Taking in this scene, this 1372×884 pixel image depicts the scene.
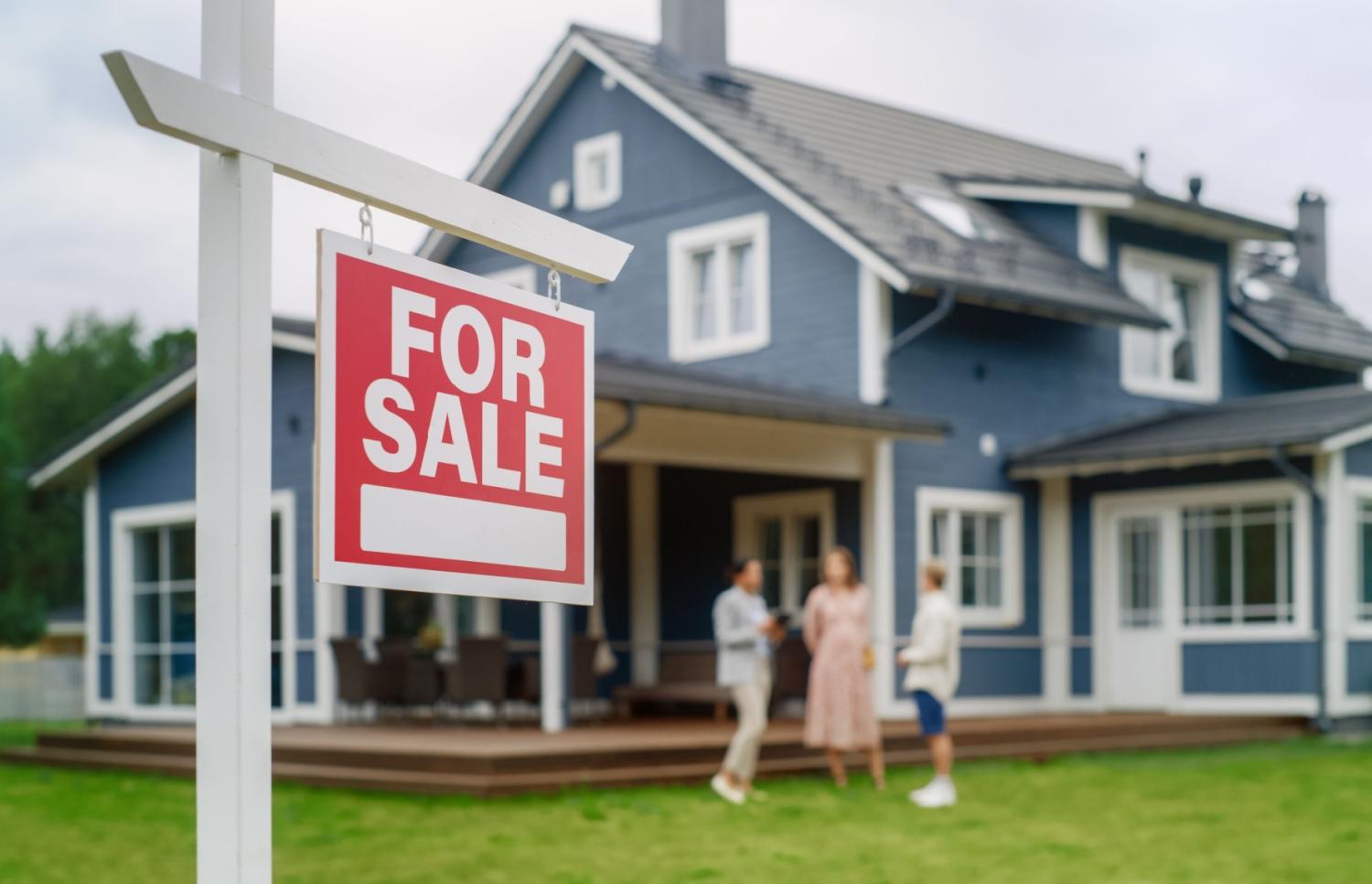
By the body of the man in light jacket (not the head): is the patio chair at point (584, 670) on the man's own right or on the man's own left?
on the man's own left

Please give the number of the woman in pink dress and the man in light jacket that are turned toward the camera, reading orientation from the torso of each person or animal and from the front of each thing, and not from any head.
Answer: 1

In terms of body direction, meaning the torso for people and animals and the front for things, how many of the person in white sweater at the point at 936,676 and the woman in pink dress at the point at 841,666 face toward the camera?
1

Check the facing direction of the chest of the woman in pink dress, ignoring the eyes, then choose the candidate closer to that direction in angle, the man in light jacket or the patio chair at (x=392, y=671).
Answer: the man in light jacket

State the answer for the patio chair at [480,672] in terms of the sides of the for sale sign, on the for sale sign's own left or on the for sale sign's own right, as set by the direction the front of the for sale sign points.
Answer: on the for sale sign's own left

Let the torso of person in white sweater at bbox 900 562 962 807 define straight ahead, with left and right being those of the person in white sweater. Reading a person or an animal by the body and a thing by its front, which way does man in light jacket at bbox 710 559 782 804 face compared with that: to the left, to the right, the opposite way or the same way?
the opposite way

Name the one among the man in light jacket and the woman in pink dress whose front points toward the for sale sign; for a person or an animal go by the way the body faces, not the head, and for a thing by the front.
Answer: the woman in pink dress

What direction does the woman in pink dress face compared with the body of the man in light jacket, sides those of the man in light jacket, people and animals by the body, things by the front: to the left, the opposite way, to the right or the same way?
to the right

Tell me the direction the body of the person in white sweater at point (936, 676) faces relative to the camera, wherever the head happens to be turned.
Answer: to the viewer's left

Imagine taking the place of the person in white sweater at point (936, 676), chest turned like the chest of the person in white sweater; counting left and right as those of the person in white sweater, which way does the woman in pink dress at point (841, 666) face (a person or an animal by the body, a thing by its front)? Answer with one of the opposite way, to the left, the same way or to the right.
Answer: to the left

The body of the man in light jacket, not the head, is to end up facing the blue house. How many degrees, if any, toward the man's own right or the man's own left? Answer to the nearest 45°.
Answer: approximately 90° to the man's own left

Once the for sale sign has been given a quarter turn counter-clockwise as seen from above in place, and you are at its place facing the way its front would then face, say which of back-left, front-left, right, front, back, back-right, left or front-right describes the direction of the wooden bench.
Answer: front-left

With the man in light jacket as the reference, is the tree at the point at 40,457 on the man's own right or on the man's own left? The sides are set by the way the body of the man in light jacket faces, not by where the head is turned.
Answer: on the man's own left

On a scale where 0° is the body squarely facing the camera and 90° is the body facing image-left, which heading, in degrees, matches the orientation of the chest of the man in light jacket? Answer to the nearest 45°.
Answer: approximately 270°

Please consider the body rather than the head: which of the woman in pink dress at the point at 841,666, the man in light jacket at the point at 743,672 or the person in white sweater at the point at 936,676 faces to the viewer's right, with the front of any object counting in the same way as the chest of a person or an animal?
the man in light jacket
